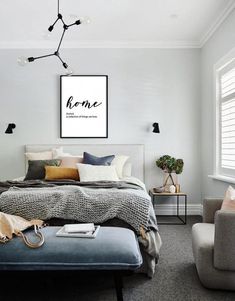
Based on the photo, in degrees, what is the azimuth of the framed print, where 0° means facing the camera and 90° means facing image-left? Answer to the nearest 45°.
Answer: approximately 0°

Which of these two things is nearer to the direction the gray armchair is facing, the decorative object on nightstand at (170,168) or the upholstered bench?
the upholstered bench

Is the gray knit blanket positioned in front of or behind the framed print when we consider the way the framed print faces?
in front

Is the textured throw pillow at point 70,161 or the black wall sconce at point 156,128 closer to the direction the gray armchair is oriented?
the textured throw pillow

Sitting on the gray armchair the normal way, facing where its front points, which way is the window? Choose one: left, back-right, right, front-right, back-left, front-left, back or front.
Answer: right

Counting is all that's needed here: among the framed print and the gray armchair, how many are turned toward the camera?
1

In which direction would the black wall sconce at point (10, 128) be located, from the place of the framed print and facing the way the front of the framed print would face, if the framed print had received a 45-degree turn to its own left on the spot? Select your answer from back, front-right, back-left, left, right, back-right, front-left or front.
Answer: back-right

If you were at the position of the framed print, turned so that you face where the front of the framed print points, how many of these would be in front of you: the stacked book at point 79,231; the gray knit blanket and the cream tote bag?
3

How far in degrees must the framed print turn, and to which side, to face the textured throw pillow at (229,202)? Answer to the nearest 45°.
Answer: approximately 45° to its left

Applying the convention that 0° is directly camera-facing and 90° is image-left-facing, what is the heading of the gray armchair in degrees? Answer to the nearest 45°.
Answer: approximately 90°
